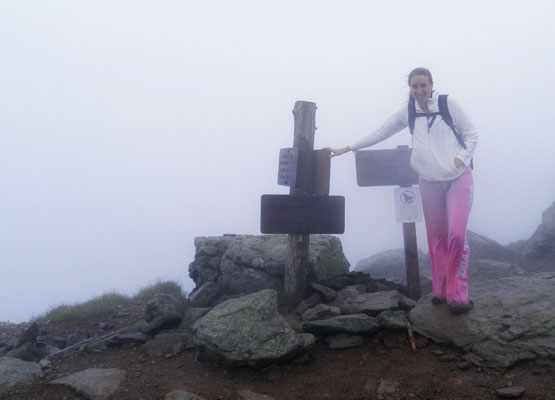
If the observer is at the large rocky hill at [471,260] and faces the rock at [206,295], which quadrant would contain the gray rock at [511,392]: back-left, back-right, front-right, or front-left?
front-left

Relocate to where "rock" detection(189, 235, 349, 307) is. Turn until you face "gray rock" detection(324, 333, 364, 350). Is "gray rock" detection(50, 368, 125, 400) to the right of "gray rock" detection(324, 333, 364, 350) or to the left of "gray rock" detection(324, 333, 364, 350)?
right

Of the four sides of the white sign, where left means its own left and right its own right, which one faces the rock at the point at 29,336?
right

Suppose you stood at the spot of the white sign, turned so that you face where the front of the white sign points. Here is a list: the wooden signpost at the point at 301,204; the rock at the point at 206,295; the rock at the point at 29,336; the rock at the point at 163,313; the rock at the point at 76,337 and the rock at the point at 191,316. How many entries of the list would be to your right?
6

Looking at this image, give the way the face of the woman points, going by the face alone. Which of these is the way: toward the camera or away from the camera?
toward the camera

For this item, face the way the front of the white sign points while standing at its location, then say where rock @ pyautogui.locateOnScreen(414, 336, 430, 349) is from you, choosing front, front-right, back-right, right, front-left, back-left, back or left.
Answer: front

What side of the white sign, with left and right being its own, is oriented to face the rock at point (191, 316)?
right

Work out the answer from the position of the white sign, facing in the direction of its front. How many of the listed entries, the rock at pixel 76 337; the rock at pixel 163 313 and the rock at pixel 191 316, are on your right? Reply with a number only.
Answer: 3

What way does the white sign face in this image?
toward the camera

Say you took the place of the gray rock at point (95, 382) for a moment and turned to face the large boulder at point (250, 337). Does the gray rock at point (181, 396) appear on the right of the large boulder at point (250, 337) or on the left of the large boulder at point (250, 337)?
right

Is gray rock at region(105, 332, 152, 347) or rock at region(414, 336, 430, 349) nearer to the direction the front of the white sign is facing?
the rock

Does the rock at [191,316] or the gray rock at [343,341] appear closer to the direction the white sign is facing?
the gray rock
